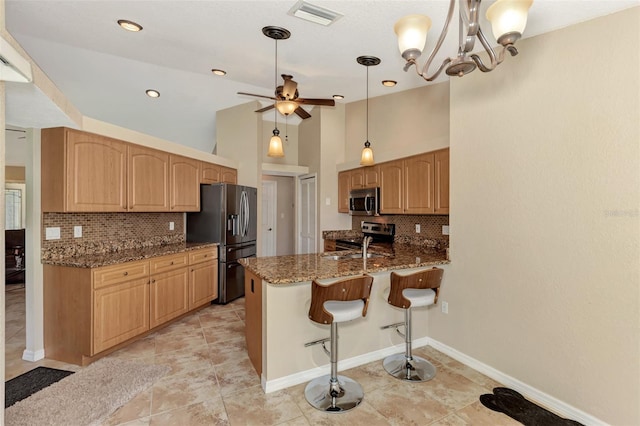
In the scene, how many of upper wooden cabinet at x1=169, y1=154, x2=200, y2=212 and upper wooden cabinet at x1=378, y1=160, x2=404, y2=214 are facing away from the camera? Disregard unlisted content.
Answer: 0

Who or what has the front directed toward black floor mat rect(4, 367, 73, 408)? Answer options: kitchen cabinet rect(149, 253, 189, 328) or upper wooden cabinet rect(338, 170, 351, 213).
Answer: the upper wooden cabinet

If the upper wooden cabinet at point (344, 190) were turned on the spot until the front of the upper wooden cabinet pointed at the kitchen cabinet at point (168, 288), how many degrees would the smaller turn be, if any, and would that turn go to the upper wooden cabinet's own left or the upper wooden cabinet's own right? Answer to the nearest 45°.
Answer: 0° — it already faces it

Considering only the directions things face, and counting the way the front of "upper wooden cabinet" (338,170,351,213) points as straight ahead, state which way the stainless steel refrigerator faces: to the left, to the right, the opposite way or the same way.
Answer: to the left

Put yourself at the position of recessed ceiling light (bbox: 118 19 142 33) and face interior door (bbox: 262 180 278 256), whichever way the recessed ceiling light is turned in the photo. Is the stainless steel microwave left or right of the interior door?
right

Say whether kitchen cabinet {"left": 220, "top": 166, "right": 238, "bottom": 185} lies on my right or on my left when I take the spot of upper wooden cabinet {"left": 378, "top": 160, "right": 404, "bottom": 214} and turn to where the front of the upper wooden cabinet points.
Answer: on my right

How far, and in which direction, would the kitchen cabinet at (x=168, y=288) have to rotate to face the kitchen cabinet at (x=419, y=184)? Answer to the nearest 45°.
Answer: approximately 45° to its left

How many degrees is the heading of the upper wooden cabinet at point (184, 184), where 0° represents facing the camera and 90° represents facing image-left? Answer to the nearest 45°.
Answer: approximately 315°

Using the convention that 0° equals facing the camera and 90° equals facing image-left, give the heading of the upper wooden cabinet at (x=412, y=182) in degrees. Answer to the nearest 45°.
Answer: approximately 45°

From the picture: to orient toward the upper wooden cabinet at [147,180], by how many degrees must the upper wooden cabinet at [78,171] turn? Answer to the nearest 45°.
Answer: approximately 90° to its left
